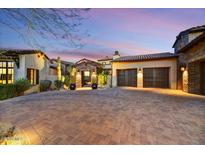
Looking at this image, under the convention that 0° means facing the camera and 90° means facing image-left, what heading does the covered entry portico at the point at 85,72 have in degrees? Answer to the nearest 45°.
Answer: approximately 0°

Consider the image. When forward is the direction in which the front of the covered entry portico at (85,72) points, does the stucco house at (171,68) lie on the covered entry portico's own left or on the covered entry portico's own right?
on the covered entry portico's own left

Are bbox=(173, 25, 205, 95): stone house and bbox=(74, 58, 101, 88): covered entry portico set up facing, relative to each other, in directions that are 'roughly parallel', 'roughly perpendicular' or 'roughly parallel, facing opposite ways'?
roughly perpendicular

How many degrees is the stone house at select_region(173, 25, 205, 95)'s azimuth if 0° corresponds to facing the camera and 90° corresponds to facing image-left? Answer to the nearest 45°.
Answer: approximately 45°

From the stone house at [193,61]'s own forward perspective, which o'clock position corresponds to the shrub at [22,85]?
The shrub is roughly at 12 o'clock from the stone house.

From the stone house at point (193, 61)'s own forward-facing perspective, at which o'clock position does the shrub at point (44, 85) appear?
The shrub is roughly at 12 o'clock from the stone house.
